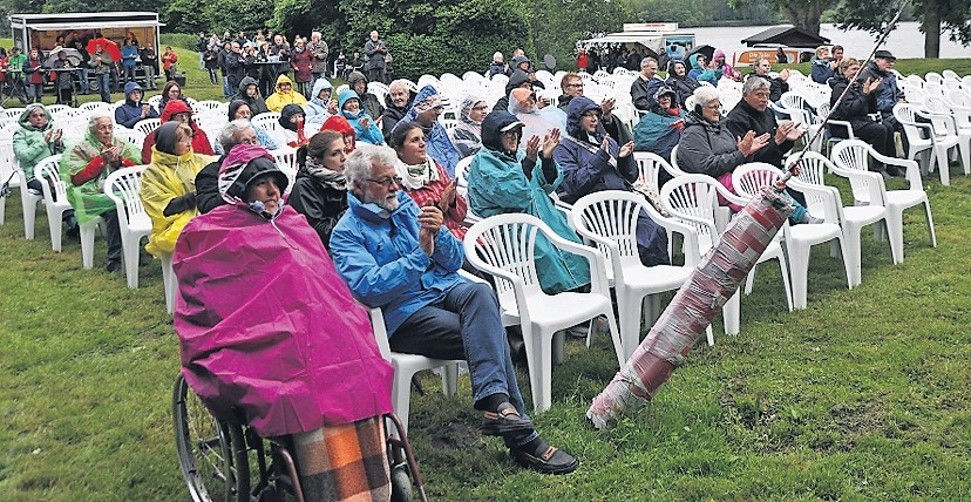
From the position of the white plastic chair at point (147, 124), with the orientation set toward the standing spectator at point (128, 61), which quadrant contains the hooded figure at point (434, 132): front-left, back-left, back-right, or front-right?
back-right

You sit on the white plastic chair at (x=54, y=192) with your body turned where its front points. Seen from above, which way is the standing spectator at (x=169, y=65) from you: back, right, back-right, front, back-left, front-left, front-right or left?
back-left
